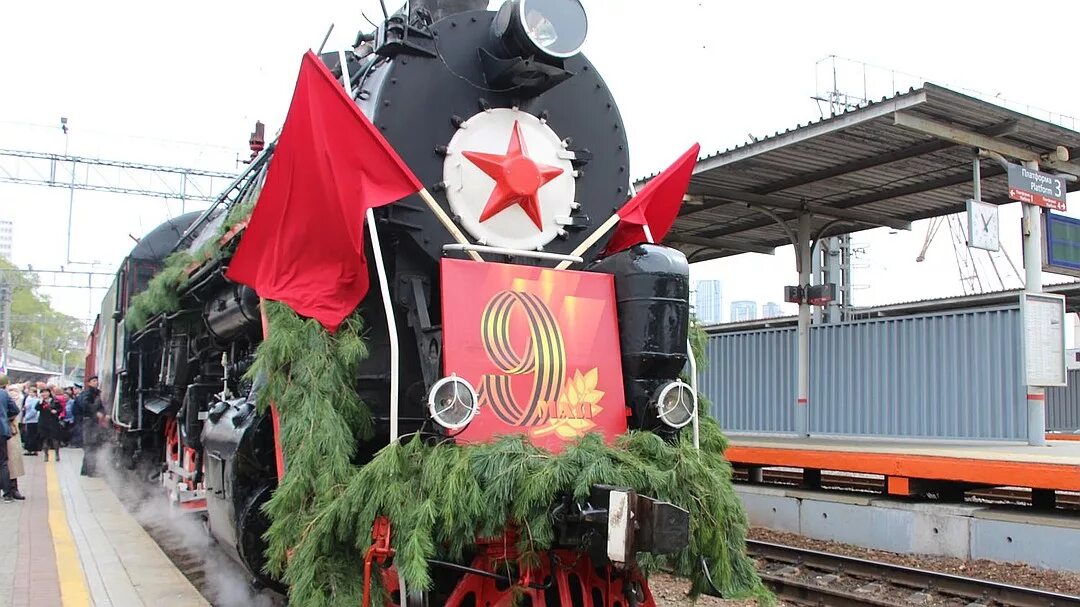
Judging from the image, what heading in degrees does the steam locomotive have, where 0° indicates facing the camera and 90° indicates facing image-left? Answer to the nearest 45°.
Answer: approximately 315°

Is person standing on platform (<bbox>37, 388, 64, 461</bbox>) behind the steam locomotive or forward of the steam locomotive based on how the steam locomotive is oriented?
behind

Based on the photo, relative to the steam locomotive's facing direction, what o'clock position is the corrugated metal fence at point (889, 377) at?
The corrugated metal fence is roughly at 9 o'clock from the steam locomotive.

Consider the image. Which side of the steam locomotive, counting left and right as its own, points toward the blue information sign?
left

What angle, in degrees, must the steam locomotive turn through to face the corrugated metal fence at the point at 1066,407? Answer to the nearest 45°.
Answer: approximately 90° to its left

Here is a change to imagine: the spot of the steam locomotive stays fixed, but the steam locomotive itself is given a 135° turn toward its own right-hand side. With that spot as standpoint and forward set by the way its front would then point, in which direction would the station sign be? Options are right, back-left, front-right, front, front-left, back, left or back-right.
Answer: back-right

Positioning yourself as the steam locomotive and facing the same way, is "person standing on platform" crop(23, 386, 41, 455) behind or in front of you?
behind

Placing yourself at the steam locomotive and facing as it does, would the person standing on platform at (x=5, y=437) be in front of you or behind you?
behind

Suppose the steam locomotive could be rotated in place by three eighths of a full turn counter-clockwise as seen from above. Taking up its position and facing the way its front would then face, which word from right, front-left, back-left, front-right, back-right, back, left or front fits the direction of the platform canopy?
front-right

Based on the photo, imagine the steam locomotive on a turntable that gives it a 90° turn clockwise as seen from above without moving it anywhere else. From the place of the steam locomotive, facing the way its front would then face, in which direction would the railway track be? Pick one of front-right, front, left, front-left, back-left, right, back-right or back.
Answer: back
